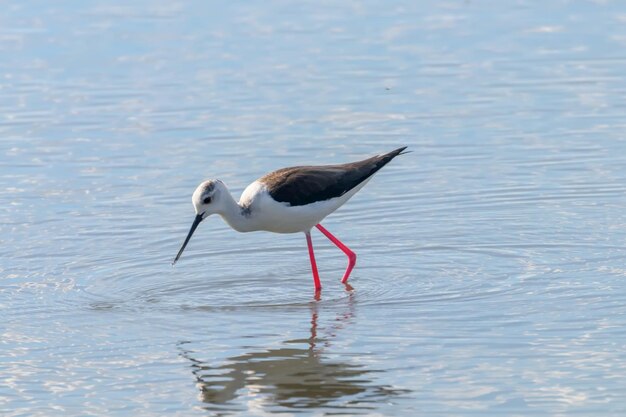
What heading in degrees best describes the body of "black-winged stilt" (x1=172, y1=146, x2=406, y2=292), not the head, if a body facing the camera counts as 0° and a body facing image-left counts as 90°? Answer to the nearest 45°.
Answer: approximately 90°
